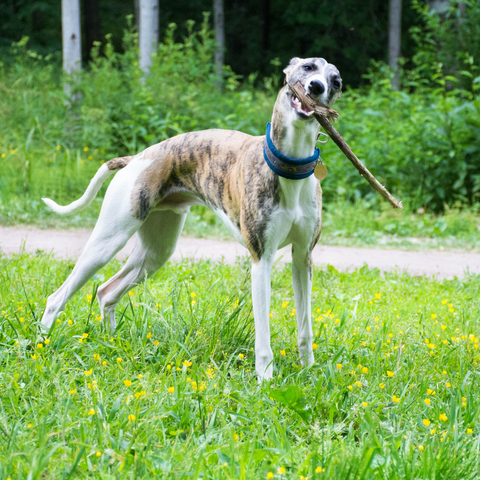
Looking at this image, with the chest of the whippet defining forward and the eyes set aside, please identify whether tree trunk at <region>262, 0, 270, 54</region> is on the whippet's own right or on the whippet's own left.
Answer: on the whippet's own left

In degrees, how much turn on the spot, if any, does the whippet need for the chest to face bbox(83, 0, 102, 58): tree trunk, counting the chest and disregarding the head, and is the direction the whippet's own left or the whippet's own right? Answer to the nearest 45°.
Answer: approximately 135° to the whippet's own left

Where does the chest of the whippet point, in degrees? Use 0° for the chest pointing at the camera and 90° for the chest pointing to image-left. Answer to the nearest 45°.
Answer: approximately 315°
